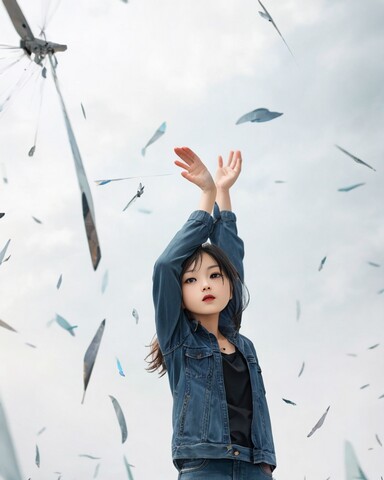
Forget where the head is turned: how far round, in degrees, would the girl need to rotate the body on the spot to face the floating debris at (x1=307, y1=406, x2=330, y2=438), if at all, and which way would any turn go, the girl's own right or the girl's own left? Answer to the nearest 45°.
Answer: approximately 90° to the girl's own left

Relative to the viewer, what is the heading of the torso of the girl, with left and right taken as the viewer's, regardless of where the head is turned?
facing the viewer and to the right of the viewer

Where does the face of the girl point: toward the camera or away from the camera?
toward the camera

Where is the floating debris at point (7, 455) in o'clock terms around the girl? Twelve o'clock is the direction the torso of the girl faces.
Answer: The floating debris is roughly at 3 o'clock from the girl.

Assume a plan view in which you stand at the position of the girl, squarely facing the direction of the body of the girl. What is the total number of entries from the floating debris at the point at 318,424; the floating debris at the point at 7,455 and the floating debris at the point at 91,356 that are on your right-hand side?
2

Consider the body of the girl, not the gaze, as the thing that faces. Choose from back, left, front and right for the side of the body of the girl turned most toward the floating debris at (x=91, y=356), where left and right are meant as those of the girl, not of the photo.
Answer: right
